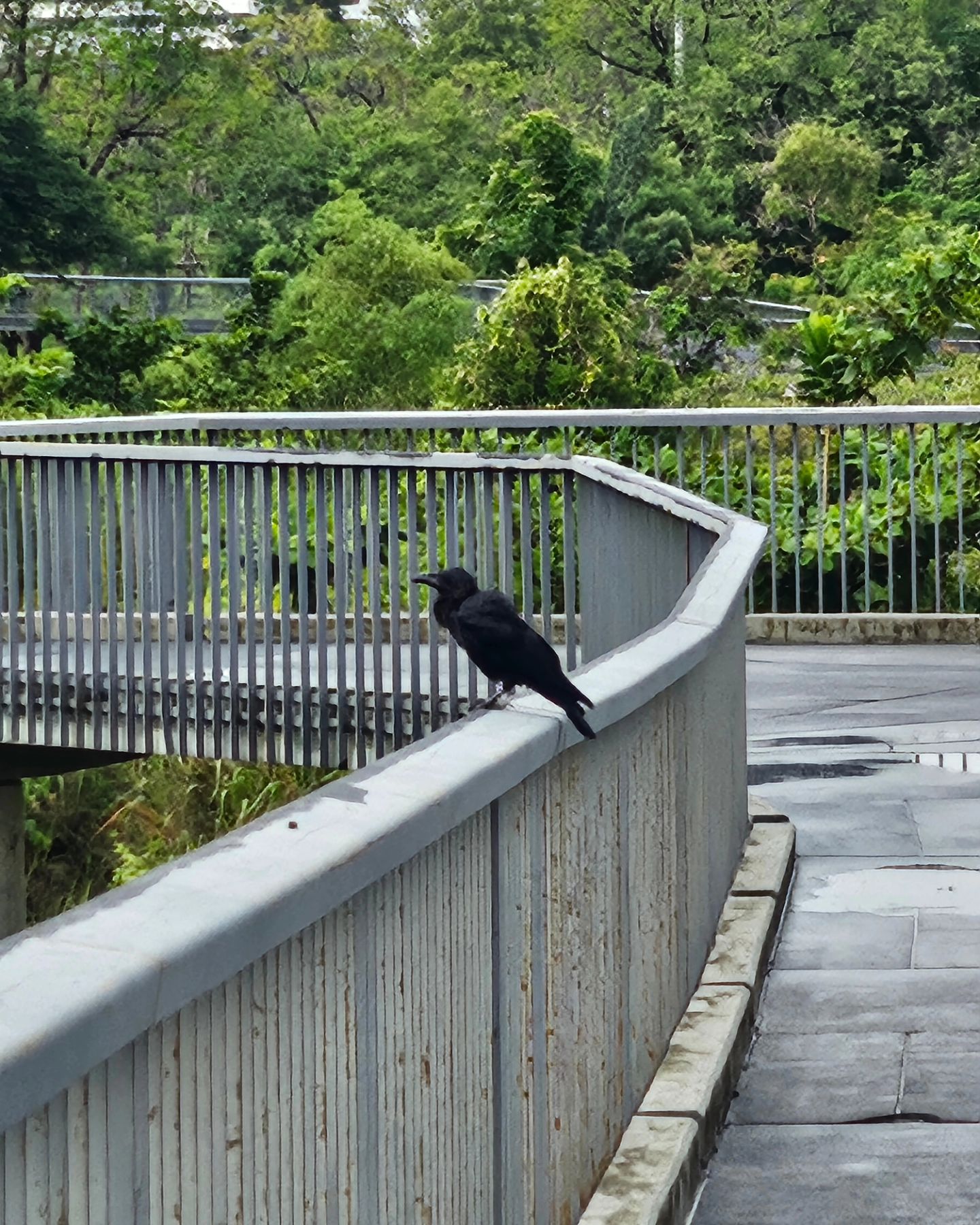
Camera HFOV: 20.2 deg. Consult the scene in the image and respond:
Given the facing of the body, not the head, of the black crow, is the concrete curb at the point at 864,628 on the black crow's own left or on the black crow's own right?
on the black crow's own right

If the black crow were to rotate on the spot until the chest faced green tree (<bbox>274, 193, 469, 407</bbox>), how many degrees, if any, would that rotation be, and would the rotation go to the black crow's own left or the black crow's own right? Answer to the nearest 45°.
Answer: approximately 90° to the black crow's own right

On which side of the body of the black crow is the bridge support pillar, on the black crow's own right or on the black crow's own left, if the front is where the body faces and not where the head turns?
on the black crow's own right

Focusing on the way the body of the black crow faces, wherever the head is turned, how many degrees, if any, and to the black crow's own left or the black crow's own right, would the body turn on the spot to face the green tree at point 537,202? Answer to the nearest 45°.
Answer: approximately 90° to the black crow's own right

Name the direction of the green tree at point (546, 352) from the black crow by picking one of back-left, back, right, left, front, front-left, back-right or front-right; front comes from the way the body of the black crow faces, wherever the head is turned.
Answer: right

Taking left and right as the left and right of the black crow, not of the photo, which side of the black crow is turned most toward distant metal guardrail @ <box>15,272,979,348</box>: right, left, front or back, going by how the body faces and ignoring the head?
right

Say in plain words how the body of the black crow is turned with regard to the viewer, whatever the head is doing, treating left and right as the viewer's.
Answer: facing to the left of the viewer
